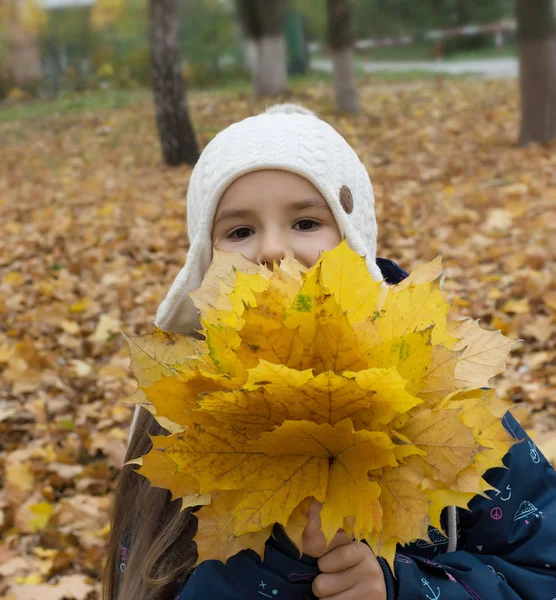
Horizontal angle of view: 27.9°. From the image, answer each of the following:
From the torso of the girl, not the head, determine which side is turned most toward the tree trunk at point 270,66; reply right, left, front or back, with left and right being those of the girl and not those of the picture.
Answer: back

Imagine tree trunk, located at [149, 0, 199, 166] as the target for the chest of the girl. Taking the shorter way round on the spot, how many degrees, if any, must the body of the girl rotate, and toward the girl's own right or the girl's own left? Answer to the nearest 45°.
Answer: approximately 180°

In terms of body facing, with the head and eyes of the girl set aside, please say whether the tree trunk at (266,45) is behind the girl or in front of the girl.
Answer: behind

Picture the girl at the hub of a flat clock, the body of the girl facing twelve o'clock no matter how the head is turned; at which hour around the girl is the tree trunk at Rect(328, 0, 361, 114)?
The tree trunk is roughly at 6 o'clock from the girl.

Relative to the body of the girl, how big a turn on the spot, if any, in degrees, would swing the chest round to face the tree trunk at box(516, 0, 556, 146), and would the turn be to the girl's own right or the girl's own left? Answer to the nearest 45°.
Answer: approximately 180°

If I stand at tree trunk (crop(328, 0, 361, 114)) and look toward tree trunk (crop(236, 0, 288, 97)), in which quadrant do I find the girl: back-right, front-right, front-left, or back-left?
back-left

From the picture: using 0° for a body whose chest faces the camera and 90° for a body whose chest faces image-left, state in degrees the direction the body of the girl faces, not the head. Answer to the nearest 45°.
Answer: approximately 0°

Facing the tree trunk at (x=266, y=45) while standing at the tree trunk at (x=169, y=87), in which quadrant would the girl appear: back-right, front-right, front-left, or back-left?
back-right
